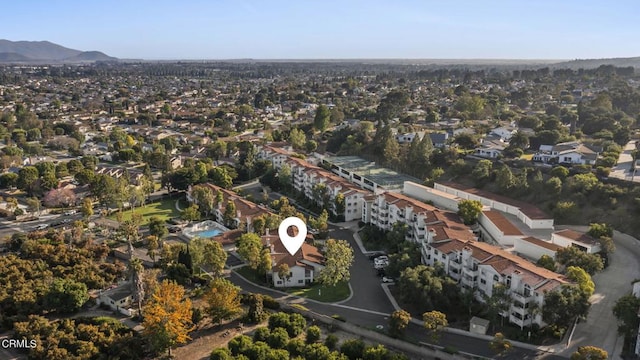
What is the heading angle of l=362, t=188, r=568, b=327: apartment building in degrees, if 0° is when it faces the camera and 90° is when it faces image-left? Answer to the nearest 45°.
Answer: approximately 45°

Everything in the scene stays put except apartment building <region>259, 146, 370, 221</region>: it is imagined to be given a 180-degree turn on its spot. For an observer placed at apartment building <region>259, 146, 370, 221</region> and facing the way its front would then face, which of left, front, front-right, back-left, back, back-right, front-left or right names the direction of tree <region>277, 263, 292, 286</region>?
back-right

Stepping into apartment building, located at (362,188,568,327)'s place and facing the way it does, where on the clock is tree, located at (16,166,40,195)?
The tree is roughly at 2 o'clock from the apartment building.

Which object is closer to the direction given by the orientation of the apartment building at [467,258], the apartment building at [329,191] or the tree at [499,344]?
the tree

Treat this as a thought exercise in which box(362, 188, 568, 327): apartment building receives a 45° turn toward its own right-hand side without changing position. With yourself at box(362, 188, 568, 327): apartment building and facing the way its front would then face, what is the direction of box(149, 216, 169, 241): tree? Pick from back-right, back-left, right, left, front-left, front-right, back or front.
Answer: front

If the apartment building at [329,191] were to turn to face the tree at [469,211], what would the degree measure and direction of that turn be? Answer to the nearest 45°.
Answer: approximately 90° to its left

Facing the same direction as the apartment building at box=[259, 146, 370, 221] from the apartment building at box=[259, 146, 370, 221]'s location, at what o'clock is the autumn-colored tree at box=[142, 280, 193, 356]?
The autumn-colored tree is roughly at 11 o'clock from the apartment building.

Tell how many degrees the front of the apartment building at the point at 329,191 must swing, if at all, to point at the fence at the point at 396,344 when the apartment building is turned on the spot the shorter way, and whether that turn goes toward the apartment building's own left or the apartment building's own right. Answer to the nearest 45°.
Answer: approximately 45° to the apartment building's own left

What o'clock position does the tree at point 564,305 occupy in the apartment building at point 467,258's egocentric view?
The tree is roughly at 9 o'clock from the apartment building.

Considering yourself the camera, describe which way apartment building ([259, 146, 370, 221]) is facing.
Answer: facing the viewer and to the left of the viewer

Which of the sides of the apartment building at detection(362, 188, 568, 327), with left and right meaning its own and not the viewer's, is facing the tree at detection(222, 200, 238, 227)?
right

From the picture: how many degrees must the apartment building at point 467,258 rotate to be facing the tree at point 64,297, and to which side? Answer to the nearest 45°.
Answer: approximately 45° to its right

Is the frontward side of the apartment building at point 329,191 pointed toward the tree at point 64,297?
yes

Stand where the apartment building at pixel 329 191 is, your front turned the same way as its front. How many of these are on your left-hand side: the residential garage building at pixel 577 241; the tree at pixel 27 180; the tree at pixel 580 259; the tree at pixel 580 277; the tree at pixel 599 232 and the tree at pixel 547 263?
5

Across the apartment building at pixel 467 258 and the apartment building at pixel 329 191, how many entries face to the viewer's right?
0

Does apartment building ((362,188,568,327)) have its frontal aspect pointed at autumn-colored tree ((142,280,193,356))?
yes

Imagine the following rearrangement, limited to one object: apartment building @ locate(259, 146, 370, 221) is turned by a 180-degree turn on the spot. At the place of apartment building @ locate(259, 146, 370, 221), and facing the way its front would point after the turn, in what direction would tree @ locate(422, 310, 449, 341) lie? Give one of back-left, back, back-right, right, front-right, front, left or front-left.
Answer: back-right

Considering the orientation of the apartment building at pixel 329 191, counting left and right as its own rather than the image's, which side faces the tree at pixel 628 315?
left

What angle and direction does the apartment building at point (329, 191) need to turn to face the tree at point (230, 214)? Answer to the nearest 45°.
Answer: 0° — it already faces it

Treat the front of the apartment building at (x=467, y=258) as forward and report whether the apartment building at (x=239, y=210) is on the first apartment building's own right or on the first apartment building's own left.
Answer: on the first apartment building's own right

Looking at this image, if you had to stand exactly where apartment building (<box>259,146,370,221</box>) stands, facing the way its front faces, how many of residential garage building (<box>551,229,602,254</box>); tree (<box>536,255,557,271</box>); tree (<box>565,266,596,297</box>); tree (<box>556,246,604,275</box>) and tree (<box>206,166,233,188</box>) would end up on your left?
4
